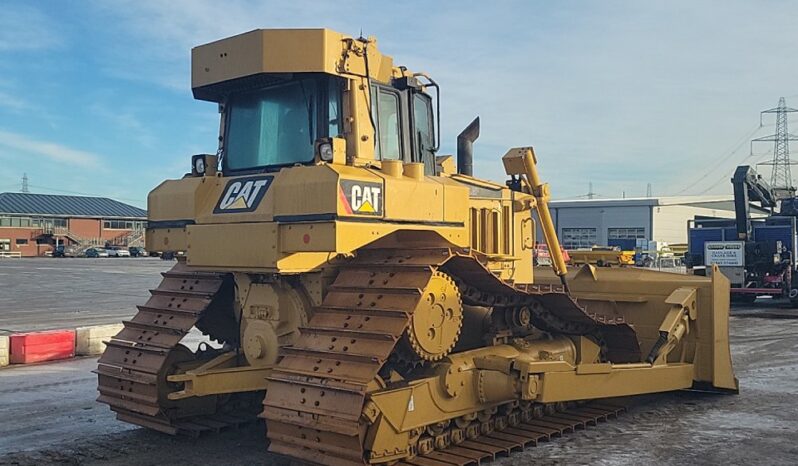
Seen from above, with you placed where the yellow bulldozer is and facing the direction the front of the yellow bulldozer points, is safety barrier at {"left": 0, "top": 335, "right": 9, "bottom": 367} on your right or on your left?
on your left

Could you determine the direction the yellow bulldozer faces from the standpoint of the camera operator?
facing away from the viewer and to the right of the viewer

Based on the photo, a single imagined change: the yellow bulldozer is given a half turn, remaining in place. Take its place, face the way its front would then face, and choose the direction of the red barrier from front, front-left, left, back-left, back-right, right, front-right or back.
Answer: right
